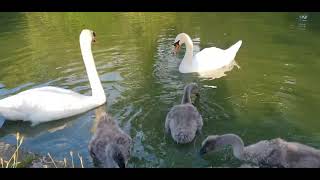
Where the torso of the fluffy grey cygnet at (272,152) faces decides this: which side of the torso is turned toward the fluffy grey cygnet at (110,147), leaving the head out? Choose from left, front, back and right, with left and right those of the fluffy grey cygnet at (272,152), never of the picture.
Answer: front

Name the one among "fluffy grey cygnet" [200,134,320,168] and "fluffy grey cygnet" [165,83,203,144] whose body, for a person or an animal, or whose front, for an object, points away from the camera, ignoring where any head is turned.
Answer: "fluffy grey cygnet" [165,83,203,144]

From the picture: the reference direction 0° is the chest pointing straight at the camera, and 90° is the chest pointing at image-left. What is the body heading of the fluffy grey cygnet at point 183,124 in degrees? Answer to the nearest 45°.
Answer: approximately 180°

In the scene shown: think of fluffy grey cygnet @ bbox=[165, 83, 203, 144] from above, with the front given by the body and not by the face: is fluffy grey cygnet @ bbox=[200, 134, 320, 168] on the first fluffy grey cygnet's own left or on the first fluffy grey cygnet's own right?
on the first fluffy grey cygnet's own right

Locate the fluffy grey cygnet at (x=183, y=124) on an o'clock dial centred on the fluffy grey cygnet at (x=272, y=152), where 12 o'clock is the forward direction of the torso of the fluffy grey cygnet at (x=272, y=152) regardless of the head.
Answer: the fluffy grey cygnet at (x=183, y=124) is roughly at 1 o'clock from the fluffy grey cygnet at (x=272, y=152).

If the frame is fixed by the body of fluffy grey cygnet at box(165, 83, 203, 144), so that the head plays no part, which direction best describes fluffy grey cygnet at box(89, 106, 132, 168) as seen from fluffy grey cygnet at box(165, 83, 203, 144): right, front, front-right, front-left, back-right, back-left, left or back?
back-left

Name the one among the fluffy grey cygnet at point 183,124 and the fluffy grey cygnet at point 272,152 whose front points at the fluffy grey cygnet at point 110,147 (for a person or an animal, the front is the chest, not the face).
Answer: the fluffy grey cygnet at point 272,152

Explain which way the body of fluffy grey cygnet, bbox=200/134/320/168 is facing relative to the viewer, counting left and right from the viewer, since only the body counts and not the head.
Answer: facing to the left of the viewer

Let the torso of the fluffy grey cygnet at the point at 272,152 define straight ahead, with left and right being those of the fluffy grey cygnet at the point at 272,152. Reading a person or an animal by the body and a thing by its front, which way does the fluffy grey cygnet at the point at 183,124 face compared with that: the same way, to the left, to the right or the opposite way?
to the right

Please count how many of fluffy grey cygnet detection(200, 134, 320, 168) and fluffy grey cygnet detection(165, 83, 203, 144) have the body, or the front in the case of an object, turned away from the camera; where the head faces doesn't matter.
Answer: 1

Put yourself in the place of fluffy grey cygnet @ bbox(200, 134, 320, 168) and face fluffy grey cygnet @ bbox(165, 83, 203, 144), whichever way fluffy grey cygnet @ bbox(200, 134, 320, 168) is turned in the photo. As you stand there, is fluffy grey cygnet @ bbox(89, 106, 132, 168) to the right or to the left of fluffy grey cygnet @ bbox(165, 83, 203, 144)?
left
